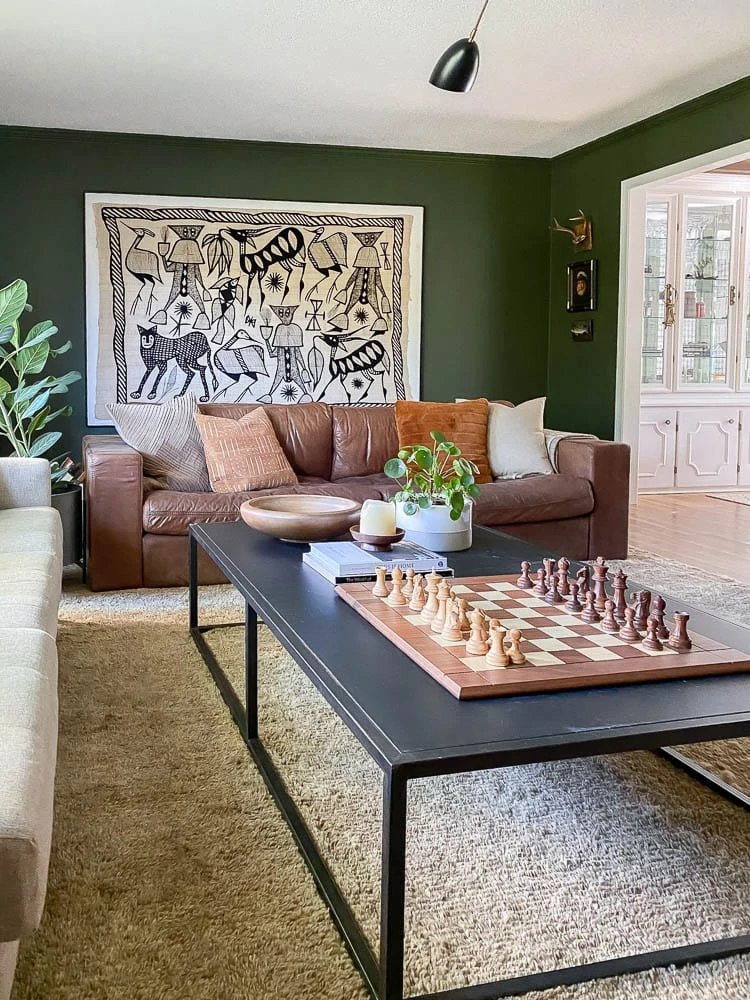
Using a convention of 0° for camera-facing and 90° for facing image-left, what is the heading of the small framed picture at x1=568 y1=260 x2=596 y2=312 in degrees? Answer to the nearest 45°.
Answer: approximately 45°

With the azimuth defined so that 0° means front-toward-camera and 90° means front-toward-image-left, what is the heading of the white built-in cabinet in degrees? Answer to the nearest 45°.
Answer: approximately 0°

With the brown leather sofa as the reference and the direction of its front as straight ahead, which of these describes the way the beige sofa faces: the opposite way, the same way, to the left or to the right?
to the left

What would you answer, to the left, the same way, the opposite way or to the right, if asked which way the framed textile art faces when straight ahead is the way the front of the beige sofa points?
to the right

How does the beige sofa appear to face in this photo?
to the viewer's right

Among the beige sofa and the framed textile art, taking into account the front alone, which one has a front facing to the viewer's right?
the beige sofa
